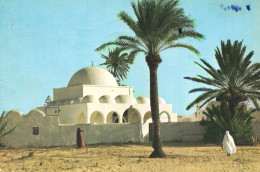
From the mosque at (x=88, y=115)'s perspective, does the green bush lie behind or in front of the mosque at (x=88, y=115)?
in front

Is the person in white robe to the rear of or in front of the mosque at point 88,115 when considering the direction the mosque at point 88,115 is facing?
in front

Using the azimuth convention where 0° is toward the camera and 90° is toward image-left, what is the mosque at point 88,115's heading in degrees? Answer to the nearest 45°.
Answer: approximately 315°
